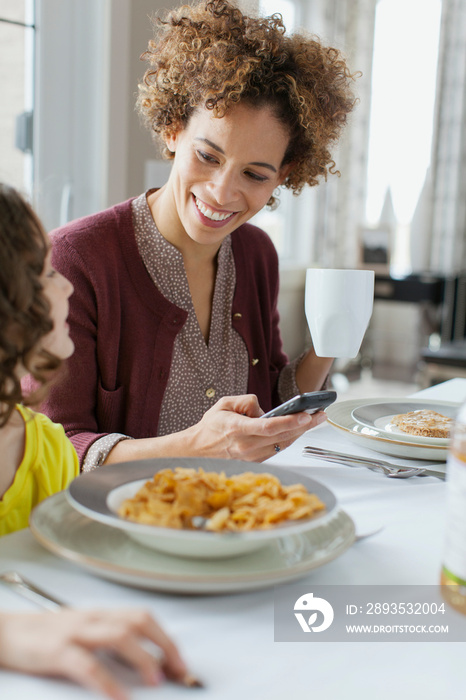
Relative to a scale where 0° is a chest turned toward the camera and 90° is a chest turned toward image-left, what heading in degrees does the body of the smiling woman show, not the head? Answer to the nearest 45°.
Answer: approximately 315°

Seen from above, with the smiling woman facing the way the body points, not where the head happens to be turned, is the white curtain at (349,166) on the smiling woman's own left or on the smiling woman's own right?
on the smiling woman's own left
